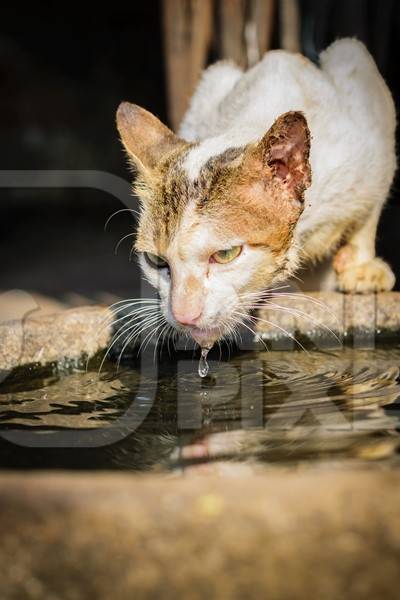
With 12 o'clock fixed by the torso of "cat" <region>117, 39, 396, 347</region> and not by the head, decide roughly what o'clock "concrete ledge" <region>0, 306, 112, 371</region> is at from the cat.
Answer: The concrete ledge is roughly at 2 o'clock from the cat.

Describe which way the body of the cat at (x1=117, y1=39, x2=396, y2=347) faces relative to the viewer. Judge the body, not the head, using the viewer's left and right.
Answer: facing the viewer and to the left of the viewer

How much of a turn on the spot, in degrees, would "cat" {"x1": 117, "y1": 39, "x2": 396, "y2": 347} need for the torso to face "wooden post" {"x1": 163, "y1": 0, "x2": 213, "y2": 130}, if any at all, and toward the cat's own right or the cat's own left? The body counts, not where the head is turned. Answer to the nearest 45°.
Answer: approximately 135° to the cat's own right
